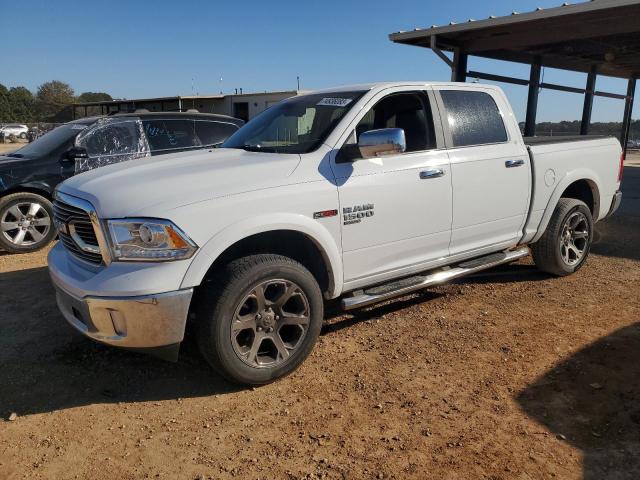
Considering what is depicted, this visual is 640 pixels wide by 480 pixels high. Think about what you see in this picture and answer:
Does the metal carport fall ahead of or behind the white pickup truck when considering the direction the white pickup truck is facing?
behind

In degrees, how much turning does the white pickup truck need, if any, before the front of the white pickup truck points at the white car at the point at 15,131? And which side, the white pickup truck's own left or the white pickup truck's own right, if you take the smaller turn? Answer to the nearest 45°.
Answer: approximately 90° to the white pickup truck's own right

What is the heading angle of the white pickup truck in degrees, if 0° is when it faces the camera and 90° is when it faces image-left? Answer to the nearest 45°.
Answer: approximately 45°

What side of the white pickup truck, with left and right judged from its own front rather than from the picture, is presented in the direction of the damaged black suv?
right

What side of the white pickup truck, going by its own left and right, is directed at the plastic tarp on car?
right
